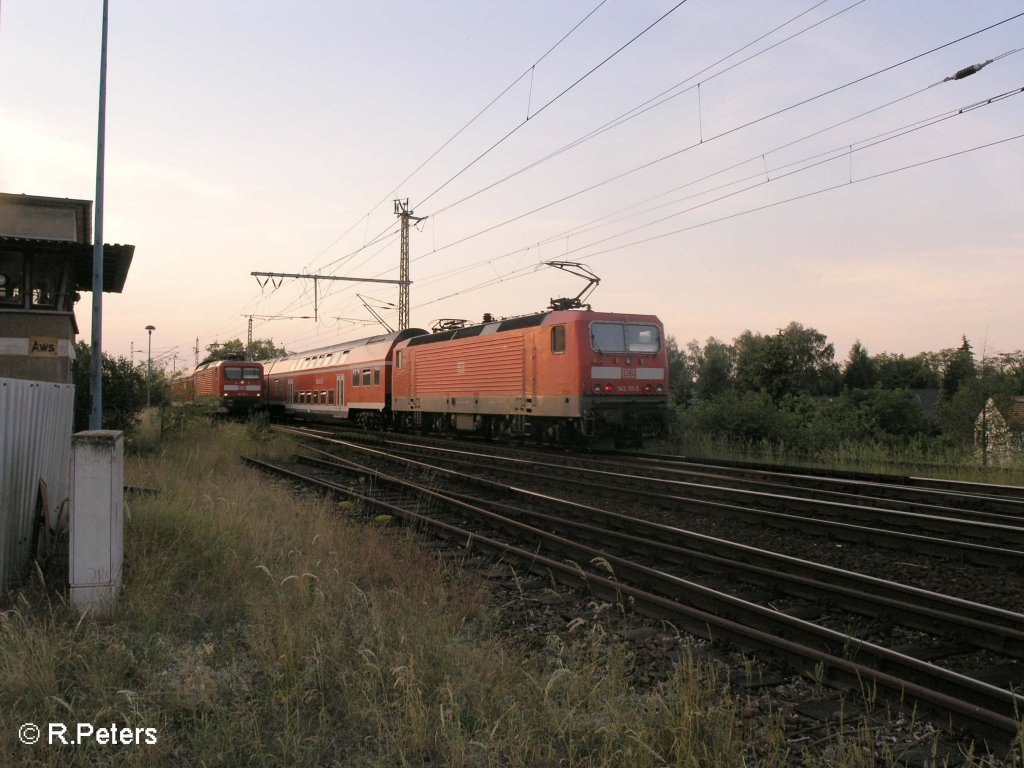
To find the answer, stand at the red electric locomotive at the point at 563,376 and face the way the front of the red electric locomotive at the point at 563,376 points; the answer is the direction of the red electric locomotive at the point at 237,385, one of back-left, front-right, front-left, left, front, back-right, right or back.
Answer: back

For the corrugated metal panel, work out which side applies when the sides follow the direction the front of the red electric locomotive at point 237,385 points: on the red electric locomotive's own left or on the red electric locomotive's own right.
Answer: on the red electric locomotive's own right

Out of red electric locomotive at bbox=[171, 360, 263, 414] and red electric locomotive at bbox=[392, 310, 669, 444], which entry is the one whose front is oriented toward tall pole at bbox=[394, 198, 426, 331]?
red electric locomotive at bbox=[171, 360, 263, 414]

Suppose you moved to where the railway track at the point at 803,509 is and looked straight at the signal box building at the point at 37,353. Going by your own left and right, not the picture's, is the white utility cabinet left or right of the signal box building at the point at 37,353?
left

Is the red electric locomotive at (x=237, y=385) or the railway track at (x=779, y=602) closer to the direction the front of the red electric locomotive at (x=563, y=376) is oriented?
the railway track

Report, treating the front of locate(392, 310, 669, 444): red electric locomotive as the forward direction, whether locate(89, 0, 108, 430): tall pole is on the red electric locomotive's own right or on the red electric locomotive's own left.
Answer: on the red electric locomotive's own right

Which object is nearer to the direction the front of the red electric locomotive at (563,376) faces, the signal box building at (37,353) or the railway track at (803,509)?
the railway track

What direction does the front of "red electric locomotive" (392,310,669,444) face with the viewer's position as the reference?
facing the viewer and to the right of the viewer

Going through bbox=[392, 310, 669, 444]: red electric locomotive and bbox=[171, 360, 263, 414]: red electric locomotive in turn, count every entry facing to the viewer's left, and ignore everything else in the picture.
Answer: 0

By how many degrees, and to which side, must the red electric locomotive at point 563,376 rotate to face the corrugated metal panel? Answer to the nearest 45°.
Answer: approximately 90° to its right

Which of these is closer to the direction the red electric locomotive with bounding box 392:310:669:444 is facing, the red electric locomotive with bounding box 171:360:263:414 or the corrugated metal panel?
the corrugated metal panel

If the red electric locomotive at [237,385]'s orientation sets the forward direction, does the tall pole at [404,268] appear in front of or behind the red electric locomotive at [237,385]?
in front
